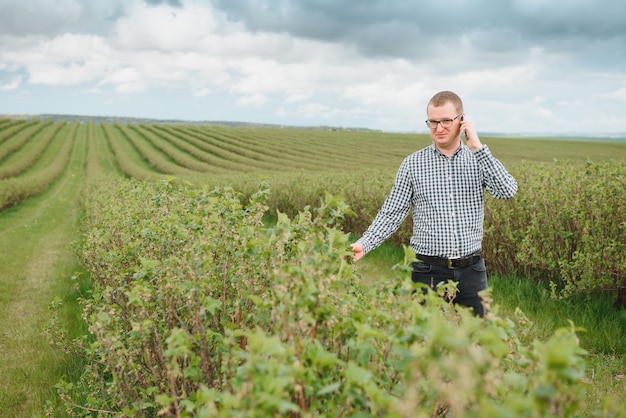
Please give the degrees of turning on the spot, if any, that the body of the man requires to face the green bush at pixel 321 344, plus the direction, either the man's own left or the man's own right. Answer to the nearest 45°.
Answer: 0° — they already face it

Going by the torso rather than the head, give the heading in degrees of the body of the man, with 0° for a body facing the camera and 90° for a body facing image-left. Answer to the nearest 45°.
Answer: approximately 0°

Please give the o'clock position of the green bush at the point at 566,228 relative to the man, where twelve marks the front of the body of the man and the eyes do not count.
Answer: The green bush is roughly at 7 o'clock from the man.
